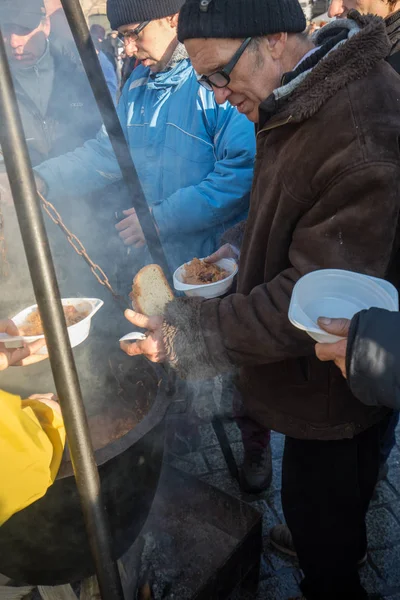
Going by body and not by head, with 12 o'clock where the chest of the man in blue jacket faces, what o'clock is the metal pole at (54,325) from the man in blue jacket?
The metal pole is roughly at 11 o'clock from the man in blue jacket.

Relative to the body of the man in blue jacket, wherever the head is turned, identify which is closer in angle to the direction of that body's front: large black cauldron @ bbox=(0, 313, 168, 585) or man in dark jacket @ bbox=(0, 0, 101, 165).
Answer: the large black cauldron

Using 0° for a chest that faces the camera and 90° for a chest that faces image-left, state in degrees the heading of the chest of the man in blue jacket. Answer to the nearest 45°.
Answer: approximately 45°

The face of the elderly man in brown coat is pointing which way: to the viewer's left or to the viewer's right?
to the viewer's left

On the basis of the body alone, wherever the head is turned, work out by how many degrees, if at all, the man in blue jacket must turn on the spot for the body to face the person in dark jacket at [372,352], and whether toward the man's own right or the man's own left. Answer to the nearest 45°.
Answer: approximately 45° to the man's own left

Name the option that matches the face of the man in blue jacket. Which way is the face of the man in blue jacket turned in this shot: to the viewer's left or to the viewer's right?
to the viewer's left

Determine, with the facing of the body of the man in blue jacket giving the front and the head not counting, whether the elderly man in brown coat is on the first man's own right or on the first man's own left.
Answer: on the first man's own left

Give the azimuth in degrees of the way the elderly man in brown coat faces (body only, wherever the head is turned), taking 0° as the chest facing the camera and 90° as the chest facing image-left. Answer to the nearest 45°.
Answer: approximately 90°

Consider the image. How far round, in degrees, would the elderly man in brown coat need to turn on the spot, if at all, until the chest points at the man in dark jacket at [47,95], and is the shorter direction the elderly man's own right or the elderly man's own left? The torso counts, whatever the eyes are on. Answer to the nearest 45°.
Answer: approximately 45° to the elderly man's own right

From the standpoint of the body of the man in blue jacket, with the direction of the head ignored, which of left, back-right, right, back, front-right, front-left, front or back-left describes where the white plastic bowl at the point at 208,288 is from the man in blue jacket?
front-left
